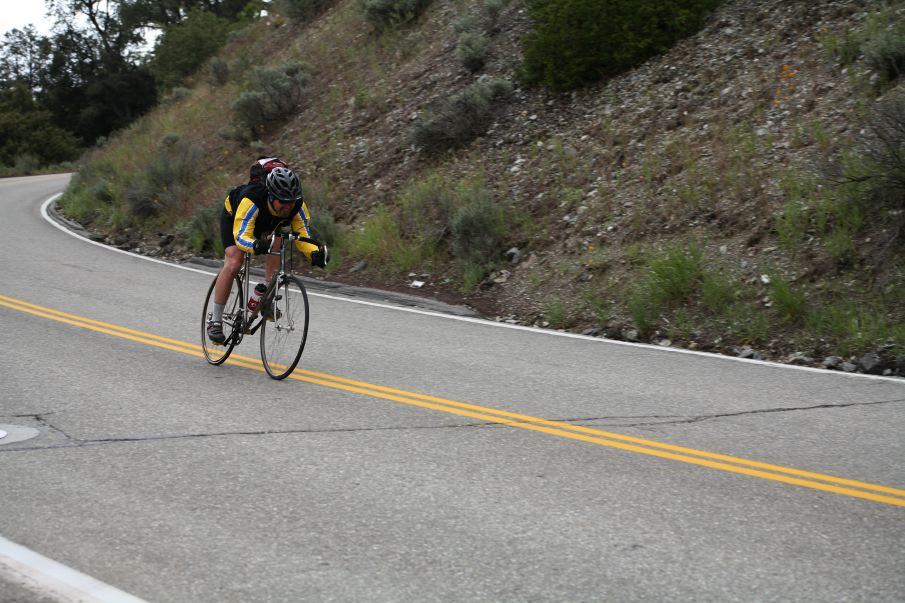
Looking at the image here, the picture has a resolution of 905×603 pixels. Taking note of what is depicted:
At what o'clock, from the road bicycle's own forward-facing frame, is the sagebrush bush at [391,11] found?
The sagebrush bush is roughly at 8 o'clock from the road bicycle.

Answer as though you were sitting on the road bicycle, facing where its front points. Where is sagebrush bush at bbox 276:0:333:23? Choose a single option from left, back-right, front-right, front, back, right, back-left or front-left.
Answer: back-left

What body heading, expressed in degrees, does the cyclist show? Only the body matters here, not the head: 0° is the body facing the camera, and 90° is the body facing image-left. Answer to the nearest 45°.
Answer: approximately 315°

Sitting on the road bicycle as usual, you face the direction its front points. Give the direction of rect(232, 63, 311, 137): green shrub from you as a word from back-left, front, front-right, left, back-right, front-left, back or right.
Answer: back-left

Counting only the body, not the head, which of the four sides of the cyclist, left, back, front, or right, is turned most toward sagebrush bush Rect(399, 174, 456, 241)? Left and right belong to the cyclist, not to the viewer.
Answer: left

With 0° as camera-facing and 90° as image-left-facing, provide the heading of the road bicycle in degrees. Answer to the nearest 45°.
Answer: approximately 315°

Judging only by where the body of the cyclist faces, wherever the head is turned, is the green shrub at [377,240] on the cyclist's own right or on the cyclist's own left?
on the cyclist's own left
